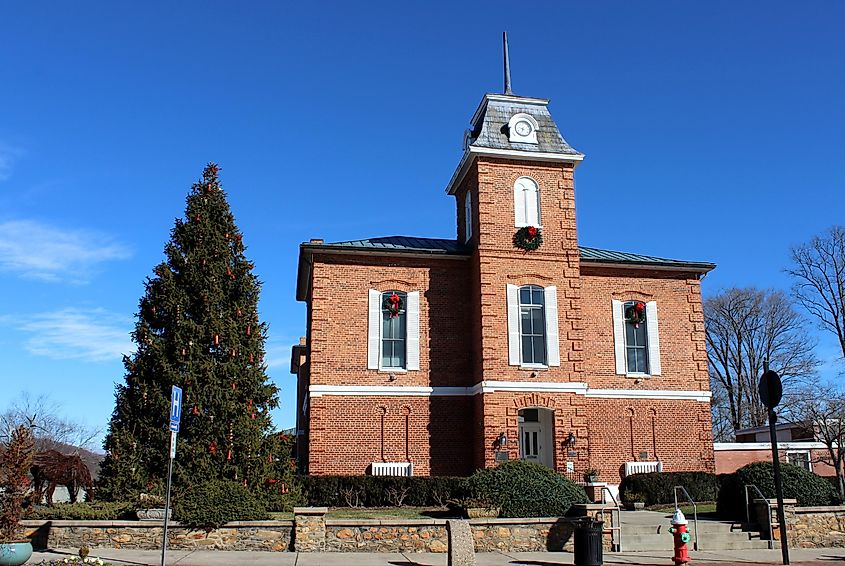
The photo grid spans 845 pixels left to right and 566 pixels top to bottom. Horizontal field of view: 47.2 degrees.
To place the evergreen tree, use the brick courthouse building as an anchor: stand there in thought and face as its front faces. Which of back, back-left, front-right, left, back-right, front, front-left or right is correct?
front-right

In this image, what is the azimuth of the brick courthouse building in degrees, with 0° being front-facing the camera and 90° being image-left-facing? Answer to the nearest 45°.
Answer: approximately 0°

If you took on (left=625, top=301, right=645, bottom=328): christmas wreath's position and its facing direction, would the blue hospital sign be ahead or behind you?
ahead

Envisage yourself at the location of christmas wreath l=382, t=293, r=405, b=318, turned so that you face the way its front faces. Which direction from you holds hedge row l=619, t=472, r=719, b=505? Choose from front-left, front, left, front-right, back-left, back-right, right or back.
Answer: left

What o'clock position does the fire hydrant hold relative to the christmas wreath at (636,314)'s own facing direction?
The fire hydrant is roughly at 12 o'clock from the christmas wreath.

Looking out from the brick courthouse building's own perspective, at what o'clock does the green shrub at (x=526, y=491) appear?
The green shrub is roughly at 12 o'clock from the brick courthouse building.

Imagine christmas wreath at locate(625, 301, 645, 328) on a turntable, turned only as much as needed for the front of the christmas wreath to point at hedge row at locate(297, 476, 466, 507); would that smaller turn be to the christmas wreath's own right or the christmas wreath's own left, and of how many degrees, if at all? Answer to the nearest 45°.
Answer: approximately 45° to the christmas wreath's own right

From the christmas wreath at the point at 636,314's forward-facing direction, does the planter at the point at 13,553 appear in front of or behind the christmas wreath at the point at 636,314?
in front

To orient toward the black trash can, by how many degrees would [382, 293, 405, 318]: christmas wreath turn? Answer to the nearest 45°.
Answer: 0° — it already faces it
